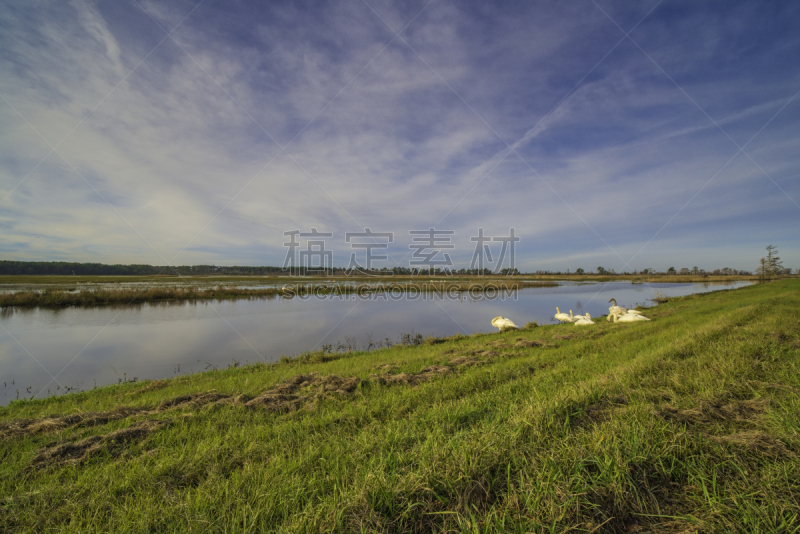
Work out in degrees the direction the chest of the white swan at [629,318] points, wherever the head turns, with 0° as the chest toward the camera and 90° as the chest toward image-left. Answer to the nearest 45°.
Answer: approximately 90°
